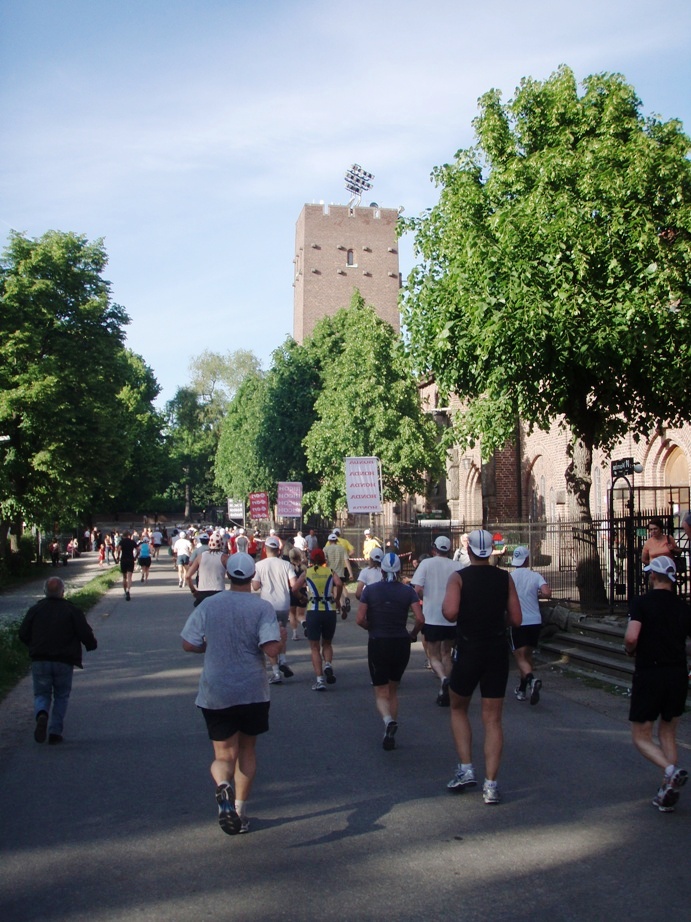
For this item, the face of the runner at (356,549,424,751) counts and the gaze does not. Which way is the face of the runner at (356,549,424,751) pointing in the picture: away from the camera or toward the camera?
away from the camera

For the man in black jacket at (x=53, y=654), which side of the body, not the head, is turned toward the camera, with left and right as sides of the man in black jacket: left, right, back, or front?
back

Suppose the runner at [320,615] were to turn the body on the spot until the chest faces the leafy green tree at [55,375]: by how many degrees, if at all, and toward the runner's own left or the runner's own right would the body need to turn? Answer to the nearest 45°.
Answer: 0° — they already face it

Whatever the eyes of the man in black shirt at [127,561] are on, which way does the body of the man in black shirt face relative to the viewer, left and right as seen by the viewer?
facing away from the viewer

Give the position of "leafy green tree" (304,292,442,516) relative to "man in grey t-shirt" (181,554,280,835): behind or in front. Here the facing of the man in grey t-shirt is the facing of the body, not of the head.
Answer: in front

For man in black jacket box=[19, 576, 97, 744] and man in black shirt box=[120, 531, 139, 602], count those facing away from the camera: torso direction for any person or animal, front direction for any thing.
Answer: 2

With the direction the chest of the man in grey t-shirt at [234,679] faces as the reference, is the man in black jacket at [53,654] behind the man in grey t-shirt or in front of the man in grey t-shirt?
in front

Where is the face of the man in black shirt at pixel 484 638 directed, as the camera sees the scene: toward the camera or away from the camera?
away from the camera

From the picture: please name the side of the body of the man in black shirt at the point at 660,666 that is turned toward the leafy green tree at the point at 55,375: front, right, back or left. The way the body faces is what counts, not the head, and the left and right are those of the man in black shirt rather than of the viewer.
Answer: front

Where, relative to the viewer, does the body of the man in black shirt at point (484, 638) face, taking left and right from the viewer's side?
facing away from the viewer

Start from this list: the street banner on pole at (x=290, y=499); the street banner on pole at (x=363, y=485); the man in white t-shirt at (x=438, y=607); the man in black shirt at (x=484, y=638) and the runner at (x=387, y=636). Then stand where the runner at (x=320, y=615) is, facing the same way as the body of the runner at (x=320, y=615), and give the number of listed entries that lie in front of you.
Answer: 2

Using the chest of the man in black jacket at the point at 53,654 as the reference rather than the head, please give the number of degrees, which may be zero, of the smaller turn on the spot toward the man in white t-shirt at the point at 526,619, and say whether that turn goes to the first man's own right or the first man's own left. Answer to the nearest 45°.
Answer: approximately 90° to the first man's own right

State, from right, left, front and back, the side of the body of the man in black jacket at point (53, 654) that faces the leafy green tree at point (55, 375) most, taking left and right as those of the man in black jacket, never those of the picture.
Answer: front

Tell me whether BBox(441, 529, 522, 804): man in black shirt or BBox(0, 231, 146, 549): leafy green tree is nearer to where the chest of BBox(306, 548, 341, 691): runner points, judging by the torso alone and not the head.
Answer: the leafy green tree

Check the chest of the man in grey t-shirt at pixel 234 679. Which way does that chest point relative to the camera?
away from the camera

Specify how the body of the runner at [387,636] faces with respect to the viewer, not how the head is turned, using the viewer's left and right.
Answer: facing away from the viewer

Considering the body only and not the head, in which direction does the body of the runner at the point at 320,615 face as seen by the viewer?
away from the camera
